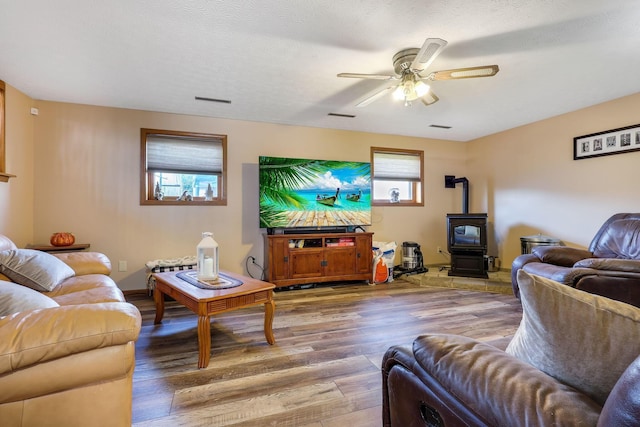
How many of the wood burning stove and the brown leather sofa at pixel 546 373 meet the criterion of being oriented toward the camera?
1

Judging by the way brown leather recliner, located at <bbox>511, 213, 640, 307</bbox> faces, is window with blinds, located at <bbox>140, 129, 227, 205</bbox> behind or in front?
in front

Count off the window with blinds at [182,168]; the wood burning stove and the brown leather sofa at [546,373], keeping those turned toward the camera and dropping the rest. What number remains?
2

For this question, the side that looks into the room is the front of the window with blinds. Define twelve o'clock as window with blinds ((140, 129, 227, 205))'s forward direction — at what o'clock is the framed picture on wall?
The framed picture on wall is roughly at 10 o'clock from the window with blinds.

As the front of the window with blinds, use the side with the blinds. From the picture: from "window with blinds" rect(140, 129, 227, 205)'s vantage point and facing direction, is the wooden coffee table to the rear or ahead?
ahead

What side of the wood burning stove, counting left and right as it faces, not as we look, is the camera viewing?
front

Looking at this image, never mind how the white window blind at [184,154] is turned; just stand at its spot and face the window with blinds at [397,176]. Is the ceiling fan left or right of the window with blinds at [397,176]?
right

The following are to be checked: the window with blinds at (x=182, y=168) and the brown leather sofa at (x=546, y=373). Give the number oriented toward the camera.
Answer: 1

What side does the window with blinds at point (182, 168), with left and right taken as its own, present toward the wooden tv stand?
left

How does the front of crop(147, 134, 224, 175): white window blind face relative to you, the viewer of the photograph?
facing the viewer

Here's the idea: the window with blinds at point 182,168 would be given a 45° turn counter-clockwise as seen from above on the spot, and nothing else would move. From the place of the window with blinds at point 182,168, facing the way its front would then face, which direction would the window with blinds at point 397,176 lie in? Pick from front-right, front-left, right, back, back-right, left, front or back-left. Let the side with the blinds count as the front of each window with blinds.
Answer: front-left

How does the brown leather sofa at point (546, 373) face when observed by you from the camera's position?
facing away from the viewer and to the left of the viewer

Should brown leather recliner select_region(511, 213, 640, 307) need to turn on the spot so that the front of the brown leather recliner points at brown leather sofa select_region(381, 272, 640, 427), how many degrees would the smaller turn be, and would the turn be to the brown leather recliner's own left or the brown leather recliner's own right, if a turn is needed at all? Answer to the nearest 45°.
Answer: approximately 45° to the brown leather recliner's own left

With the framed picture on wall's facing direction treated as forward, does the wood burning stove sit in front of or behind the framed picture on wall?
in front

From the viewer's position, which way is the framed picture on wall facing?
facing the viewer and to the left of the viewer

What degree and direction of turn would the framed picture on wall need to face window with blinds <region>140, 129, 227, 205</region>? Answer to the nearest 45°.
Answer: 0° — it already faces it
